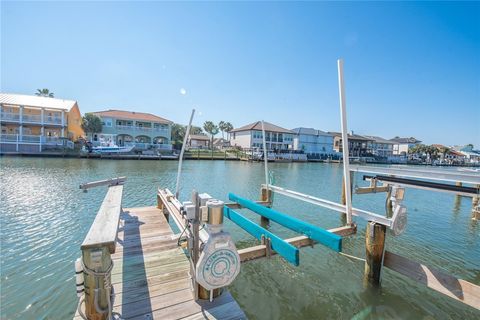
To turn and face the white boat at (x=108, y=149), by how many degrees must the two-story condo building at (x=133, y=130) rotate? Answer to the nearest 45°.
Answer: approximately 45° to its right

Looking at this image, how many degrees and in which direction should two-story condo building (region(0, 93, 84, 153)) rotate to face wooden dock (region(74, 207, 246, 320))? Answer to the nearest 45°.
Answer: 0° — it already faces it

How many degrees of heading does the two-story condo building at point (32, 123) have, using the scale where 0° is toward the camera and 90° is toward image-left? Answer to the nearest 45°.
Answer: approximately 0°

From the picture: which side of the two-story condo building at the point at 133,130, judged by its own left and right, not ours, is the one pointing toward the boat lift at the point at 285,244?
front

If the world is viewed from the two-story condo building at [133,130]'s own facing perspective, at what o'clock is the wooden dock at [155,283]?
The wooden dock is roughly at 12 o'clock from the two-story condo building.

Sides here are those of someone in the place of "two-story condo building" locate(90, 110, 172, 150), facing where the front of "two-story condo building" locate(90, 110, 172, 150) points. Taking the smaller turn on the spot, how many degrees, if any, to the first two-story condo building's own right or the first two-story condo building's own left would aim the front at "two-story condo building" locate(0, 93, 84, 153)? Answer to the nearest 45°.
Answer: approximately 90° to the first two-story condo building's own right

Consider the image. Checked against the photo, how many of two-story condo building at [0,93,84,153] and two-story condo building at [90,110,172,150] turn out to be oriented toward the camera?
2

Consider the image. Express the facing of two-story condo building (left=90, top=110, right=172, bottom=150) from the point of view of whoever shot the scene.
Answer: facing the viewer

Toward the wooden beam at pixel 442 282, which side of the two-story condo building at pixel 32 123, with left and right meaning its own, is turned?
front
